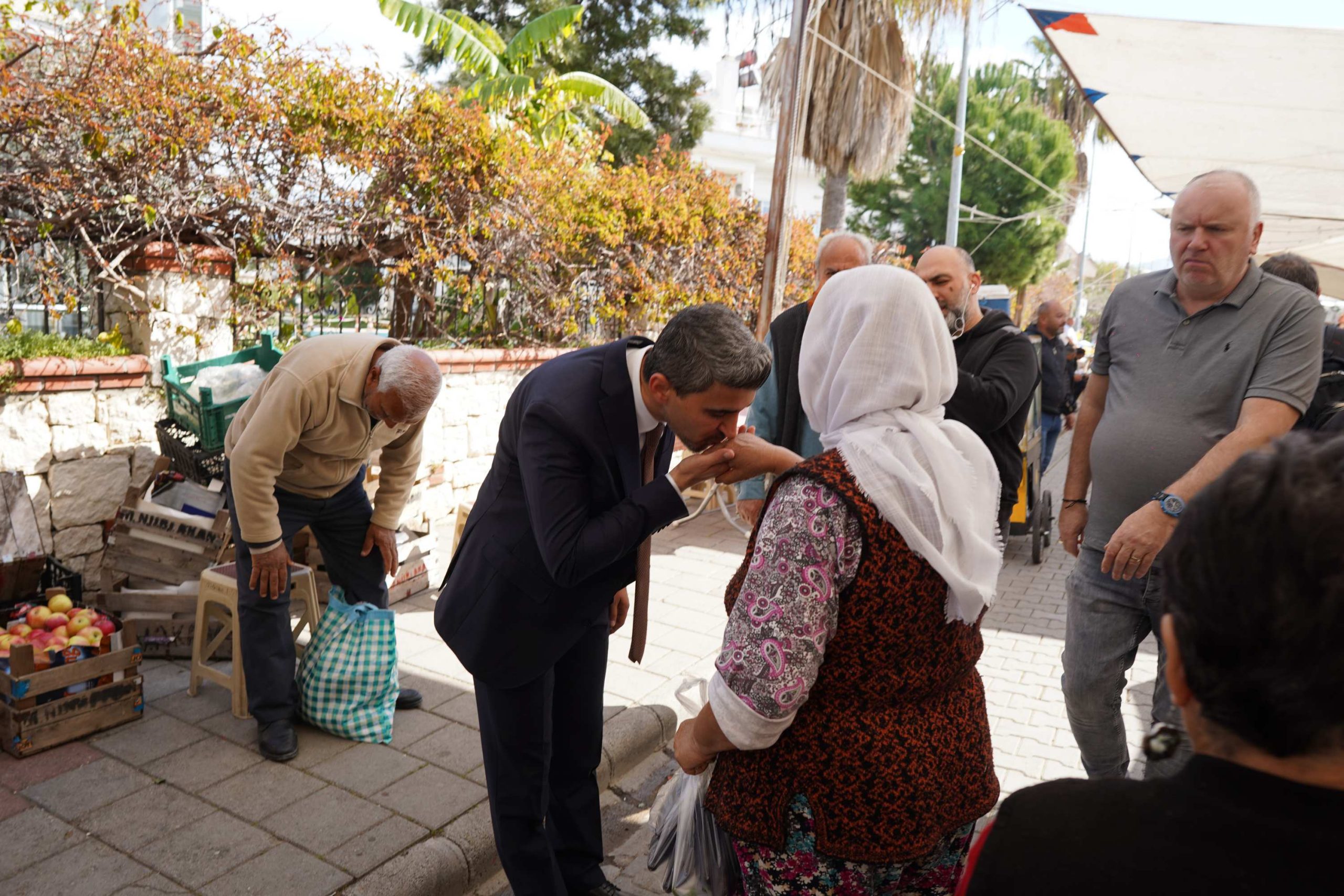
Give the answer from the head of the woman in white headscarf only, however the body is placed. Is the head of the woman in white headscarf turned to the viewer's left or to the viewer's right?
to the viewer's left

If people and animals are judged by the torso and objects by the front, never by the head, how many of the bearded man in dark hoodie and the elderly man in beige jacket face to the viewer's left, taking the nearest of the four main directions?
1

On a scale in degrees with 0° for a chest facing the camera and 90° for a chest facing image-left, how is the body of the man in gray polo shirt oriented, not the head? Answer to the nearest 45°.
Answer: approximately 45°

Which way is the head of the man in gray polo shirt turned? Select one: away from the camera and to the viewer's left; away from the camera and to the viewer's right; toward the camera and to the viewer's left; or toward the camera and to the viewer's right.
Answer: toward the camera and to the viewer's left

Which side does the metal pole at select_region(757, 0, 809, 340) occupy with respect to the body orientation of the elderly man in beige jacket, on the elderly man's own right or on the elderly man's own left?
on the elderly man's own left

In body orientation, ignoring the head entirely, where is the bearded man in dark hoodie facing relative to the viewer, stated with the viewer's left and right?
facing to the left of the viewer

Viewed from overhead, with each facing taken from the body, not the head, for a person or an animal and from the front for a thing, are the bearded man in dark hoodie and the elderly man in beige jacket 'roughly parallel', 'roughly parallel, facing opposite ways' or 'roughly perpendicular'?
roughly parallel, facing opposite ways

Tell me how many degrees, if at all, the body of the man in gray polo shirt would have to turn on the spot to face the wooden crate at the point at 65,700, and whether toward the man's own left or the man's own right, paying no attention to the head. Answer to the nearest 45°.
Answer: approximately 45° to the man's own right

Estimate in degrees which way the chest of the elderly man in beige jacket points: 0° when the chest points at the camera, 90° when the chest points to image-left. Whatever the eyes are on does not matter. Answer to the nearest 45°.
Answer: approximately 315°

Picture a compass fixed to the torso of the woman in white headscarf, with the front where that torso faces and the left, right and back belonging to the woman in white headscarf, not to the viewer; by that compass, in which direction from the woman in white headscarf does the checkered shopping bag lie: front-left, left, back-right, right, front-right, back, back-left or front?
front

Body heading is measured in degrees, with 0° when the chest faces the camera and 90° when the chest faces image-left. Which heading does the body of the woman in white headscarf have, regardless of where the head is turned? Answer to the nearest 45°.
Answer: approximately 135°

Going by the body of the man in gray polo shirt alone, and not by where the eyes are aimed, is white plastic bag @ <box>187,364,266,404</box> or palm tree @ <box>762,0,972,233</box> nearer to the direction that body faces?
the white plastic bag

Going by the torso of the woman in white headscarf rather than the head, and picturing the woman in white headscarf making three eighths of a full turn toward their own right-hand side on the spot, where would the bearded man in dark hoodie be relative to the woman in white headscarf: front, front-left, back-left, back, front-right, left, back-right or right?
left
